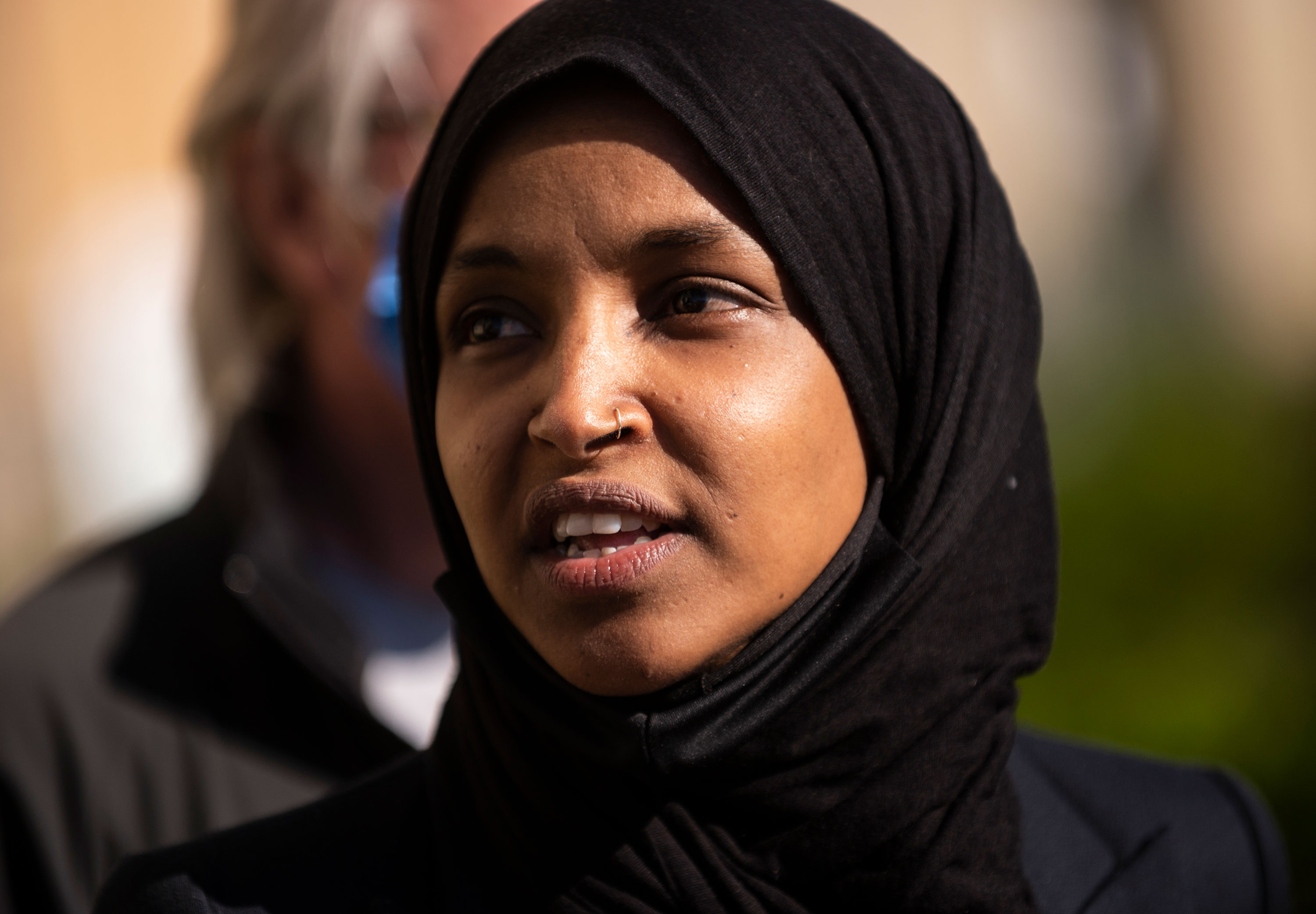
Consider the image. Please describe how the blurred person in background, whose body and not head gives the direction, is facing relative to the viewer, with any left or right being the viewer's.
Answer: facing the viewer and to the right of the viewer

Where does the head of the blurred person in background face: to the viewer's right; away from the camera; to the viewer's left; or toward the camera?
to the viewer's right
